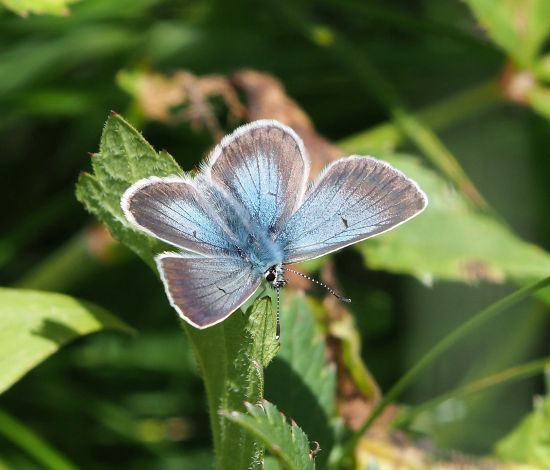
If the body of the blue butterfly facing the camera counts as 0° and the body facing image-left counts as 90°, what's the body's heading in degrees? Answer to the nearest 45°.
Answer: approximately 315°
